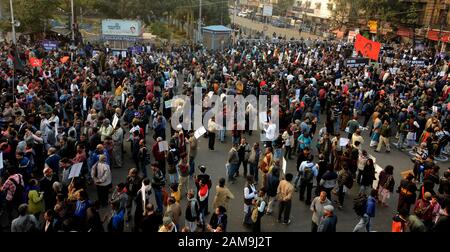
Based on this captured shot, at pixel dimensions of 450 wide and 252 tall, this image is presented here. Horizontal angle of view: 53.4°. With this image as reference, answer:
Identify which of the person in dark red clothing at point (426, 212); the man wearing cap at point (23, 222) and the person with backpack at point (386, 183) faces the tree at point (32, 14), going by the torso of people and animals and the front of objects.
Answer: the man wearing cap

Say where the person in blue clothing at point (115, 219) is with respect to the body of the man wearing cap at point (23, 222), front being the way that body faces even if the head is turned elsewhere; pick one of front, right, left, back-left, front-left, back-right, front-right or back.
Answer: right

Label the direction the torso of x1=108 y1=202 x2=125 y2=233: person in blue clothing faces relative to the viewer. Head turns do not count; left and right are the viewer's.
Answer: facing away from the viewer and to the left of the viewer

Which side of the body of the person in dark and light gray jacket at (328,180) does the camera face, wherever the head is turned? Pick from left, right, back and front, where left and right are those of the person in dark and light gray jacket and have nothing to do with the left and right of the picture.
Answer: back

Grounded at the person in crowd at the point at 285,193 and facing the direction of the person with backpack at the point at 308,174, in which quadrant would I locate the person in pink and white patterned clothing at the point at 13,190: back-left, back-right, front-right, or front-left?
back-left

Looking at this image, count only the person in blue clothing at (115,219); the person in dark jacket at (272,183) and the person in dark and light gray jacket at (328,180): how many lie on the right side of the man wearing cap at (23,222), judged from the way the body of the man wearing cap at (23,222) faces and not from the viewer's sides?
3

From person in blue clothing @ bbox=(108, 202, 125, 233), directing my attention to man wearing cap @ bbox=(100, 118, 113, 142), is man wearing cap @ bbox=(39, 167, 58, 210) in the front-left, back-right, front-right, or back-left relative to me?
front-left

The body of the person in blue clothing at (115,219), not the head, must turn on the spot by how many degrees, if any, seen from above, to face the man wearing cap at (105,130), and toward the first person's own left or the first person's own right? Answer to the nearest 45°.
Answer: approximately 45° to the first person's own right

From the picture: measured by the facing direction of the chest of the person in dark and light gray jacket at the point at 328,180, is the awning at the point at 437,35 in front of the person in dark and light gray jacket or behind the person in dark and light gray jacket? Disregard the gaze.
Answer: in front

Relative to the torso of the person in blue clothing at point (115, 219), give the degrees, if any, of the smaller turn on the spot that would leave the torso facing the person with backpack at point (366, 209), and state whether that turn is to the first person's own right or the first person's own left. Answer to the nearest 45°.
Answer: approximately 135° to the first person's own right

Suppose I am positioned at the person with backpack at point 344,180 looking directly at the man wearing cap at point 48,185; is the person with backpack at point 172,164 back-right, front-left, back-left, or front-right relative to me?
front-right

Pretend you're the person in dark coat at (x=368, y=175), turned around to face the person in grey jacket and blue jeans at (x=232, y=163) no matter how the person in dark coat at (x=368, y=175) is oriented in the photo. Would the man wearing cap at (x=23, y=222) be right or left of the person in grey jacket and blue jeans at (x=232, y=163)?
left

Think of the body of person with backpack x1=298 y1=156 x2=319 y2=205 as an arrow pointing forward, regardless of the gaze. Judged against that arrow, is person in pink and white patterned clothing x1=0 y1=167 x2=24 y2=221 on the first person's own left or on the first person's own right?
on the first person's own left

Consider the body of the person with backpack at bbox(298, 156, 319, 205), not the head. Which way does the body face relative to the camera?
away from the camera

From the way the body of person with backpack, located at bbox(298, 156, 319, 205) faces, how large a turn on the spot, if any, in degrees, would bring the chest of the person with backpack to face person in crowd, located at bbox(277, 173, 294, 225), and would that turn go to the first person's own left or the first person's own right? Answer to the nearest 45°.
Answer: approximately 180°

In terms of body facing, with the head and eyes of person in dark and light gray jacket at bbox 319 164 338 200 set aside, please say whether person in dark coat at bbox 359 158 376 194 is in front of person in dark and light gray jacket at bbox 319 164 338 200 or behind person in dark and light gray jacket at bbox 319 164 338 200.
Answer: in front

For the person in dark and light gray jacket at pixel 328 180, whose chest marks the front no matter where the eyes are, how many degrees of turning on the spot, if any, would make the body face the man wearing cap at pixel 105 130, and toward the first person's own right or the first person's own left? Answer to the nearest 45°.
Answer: approximately 90° to the first person's own left

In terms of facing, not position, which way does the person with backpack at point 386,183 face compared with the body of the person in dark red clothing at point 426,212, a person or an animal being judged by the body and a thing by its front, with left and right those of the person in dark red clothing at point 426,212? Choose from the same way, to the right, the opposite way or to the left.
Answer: the same way
